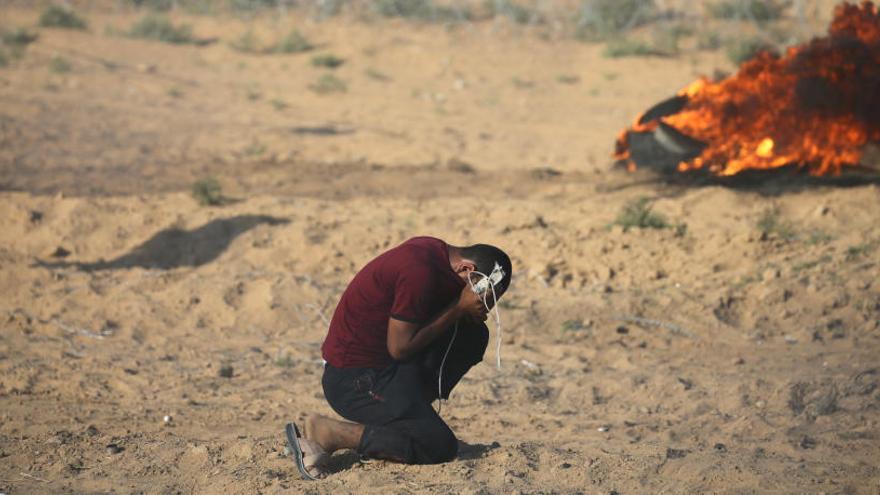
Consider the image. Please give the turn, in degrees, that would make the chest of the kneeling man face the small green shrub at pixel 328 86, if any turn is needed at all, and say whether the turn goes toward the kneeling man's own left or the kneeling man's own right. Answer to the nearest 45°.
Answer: approximately 90° to the kneeling man's own left

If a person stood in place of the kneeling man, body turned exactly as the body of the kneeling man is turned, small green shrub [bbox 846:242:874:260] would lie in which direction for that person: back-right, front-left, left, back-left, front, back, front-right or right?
front-left

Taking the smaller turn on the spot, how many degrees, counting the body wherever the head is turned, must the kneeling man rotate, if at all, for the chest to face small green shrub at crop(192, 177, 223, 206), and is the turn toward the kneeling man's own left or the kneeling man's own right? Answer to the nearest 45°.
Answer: approximately 90° to the kneeling man's own left

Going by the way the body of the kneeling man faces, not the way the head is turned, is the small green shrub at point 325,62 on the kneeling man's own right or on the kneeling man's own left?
on the kneeling man's own left

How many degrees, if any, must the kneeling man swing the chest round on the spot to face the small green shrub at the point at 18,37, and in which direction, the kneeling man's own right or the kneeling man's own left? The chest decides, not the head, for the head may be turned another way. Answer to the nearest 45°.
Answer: approximately 135° to the kneeling man's own left

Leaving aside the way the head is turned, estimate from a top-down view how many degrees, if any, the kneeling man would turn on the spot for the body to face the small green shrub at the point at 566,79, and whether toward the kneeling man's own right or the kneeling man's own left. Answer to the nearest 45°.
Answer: approximately 90° to the kneeling man's own left

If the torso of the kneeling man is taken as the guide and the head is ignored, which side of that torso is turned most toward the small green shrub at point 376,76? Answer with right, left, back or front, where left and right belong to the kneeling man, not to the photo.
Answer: left

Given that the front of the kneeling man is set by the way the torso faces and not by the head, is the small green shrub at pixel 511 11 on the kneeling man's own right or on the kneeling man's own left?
on the kneeling man's own left

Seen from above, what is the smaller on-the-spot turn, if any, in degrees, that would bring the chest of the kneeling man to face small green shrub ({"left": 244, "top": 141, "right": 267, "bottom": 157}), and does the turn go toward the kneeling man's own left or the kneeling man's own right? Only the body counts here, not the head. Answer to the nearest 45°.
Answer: approximately 90° to the kneeling man's own left

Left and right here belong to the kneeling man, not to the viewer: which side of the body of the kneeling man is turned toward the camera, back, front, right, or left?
right

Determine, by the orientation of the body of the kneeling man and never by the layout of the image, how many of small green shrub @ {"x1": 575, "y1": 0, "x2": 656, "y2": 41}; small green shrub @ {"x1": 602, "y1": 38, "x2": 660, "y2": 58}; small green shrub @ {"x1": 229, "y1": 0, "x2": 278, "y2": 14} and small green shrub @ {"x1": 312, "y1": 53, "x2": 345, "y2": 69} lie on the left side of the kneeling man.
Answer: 4

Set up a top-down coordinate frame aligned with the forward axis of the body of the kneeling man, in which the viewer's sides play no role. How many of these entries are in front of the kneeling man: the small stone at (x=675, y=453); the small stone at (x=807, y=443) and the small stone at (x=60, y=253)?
2

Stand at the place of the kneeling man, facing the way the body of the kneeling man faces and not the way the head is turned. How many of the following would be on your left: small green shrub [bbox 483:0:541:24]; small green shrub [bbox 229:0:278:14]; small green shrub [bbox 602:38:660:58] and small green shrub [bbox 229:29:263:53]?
4
